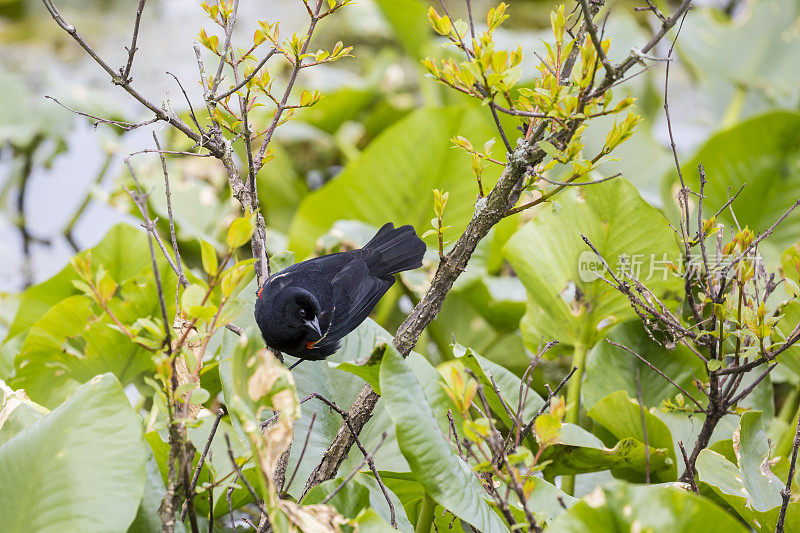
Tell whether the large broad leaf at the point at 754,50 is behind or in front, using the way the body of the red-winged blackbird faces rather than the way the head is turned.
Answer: behind

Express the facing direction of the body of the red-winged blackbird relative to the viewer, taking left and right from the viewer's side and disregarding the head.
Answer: facing the viewer and to the left of the viewer
